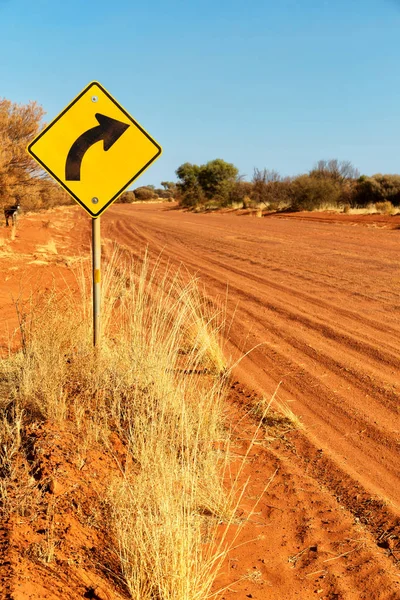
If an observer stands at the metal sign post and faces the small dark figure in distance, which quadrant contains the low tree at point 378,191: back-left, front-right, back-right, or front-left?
front-right

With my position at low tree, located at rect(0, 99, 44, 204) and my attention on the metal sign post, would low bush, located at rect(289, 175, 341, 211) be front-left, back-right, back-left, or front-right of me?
back-left

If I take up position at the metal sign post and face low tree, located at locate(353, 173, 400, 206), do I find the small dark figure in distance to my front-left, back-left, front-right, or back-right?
front-left

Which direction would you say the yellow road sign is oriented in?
toward the camera

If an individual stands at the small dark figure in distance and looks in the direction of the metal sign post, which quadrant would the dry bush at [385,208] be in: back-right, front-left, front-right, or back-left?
back-left

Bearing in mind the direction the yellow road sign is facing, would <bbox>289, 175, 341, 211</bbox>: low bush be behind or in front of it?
behind

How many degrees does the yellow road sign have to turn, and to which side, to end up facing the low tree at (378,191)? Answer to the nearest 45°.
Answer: approximately 135° to its left

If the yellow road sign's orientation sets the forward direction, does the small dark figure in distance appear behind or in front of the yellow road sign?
behind

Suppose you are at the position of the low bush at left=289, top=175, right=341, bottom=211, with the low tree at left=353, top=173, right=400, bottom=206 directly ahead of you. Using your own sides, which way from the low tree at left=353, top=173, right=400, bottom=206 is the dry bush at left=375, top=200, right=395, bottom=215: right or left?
right

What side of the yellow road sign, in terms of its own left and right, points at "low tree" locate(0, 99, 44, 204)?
back
